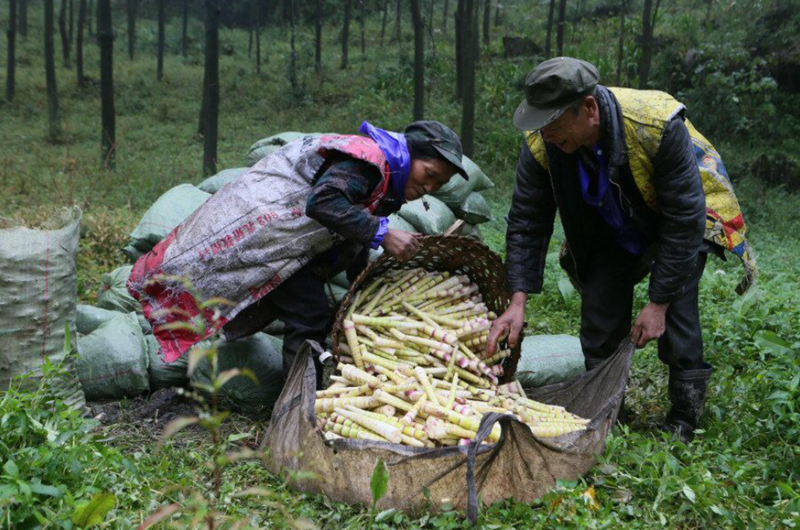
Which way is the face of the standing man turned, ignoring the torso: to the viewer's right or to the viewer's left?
to the viewer's left

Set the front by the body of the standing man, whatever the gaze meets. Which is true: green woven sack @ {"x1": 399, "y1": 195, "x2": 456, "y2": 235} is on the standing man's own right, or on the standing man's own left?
on the standing man's own right

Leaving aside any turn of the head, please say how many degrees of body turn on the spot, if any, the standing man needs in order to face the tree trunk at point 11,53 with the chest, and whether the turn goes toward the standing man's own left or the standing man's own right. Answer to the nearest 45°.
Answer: approximately 90° to the standing man's own right

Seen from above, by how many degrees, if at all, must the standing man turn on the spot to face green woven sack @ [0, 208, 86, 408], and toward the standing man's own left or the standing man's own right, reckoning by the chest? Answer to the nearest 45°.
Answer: approximately 45° to the standing man's own right

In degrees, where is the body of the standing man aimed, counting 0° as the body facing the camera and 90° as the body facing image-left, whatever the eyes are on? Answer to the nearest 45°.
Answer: approximately 45°

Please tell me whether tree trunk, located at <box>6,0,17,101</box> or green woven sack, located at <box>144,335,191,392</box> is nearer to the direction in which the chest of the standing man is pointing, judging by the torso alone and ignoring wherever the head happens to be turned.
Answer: the green woven sack

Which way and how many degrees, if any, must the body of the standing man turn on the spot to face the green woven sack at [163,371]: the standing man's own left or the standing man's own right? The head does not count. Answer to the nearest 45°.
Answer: approximately 45° to the standing man's own right

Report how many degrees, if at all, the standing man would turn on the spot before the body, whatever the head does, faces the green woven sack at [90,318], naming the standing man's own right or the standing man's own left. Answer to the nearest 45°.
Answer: approximately 45° to the standing man's own right
